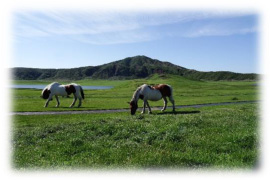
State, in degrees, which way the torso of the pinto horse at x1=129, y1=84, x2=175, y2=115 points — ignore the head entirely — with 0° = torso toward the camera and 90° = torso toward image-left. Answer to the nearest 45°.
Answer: approximately 90°
